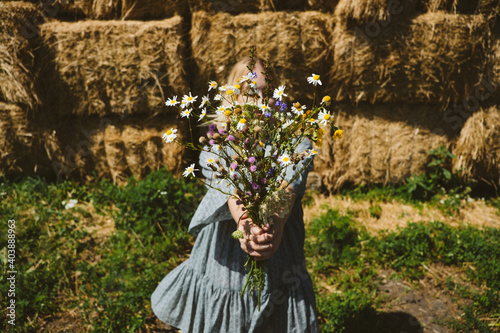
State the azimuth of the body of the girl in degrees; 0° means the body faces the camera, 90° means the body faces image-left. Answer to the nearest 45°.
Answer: approximately 0°

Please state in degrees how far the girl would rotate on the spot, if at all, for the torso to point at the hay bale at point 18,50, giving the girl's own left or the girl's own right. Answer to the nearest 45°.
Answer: approximately 135° to the girl's own right

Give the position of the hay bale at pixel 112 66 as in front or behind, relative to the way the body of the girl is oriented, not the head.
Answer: behind

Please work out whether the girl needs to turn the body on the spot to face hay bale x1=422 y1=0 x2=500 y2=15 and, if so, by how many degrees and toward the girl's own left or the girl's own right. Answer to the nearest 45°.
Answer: approximately 135° to the girl's own left

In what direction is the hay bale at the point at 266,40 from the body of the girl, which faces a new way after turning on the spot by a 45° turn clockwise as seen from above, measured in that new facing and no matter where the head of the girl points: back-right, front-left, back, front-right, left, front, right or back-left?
back-right
